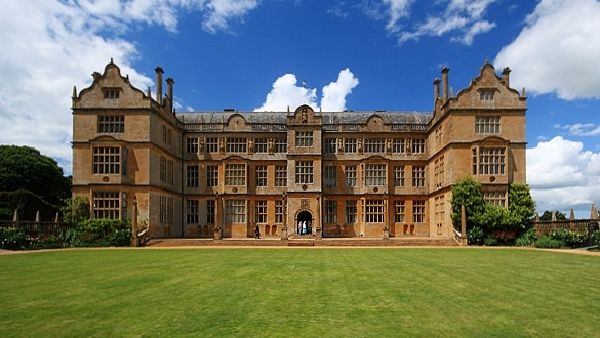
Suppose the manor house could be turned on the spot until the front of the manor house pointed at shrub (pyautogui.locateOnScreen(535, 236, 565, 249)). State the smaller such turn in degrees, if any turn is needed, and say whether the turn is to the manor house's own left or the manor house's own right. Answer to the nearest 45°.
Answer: approximately 45° to the manor house's own left

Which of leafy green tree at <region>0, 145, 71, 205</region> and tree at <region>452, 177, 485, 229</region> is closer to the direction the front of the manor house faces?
the tree

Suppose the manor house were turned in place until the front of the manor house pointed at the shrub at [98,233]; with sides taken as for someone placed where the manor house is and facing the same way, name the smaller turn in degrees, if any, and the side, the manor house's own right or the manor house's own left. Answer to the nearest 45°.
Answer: approximately 45° to the manor house's own right

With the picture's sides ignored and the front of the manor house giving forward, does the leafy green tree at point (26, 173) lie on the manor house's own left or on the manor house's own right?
on the manor house's own right

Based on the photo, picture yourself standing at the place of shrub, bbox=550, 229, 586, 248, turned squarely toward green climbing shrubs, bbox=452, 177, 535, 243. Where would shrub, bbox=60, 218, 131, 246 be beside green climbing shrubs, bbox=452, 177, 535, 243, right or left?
left

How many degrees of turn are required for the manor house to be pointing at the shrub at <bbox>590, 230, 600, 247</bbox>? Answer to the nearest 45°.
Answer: approximately 45° to its left

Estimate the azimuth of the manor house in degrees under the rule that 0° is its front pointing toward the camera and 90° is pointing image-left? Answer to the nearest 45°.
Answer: approximately 0°

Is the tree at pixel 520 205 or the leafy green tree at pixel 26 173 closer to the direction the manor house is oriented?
the tree

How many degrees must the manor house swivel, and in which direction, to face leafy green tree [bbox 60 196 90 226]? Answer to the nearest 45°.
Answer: approximately 45° to its right
